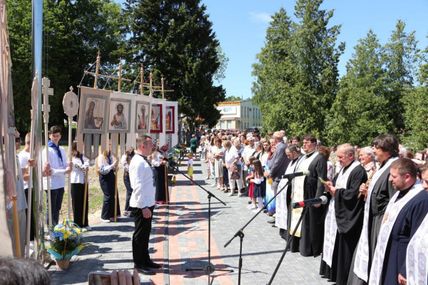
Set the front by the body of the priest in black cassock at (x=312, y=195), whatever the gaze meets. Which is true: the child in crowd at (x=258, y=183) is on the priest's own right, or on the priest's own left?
on the priest's own right

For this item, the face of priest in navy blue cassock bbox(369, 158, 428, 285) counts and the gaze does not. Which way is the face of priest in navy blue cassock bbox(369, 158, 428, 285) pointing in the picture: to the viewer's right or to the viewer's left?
to the viewer's left

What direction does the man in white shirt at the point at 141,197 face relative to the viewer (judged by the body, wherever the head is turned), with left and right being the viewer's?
facing to the right of the viewer

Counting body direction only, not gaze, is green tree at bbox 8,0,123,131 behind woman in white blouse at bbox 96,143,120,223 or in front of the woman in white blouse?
behind

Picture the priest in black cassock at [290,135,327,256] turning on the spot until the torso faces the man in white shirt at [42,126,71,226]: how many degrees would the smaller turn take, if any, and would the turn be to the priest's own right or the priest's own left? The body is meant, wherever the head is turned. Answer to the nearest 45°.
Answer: approximately 45° to the priest's own right

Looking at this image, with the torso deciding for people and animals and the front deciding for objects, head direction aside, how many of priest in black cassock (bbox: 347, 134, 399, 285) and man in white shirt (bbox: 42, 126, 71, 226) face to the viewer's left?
1

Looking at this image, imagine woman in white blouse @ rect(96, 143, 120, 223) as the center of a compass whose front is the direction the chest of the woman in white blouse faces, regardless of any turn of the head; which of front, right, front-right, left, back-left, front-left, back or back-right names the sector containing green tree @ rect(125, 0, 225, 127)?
back-left

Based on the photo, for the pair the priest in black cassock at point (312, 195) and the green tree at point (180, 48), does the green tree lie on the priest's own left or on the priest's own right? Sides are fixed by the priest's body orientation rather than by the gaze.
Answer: on the priest's own right

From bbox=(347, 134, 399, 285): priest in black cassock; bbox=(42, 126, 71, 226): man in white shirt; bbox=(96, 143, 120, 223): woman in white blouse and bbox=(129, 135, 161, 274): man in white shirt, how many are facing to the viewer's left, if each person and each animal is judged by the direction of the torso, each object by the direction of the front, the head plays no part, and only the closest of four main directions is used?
1

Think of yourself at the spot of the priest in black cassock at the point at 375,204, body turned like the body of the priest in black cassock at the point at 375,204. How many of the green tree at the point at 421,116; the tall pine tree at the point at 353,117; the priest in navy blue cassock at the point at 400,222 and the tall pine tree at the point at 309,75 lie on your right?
3

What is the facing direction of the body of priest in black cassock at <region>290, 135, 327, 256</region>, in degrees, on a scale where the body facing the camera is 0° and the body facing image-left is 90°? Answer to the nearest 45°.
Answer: approximately 45°

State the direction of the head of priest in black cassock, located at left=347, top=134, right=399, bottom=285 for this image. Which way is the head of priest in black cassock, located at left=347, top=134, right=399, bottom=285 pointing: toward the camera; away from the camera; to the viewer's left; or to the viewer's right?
to the viewer's left

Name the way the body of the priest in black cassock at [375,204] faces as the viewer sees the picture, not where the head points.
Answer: to the viewer's left

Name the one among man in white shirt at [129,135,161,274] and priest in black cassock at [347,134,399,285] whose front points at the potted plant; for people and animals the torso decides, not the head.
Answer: the priest in black cassock

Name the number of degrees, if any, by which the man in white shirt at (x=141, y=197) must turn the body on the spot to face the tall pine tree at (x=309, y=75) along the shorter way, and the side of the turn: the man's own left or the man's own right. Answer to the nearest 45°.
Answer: approximately 45° to the man's own left

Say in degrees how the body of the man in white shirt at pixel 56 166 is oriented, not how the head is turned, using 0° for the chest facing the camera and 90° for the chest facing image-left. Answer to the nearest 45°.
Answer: approximately 315°

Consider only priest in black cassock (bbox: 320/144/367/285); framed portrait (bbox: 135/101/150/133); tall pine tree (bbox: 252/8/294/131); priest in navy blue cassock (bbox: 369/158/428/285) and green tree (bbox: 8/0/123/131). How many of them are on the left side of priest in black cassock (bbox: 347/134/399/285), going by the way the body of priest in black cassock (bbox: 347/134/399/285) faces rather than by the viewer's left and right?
1
